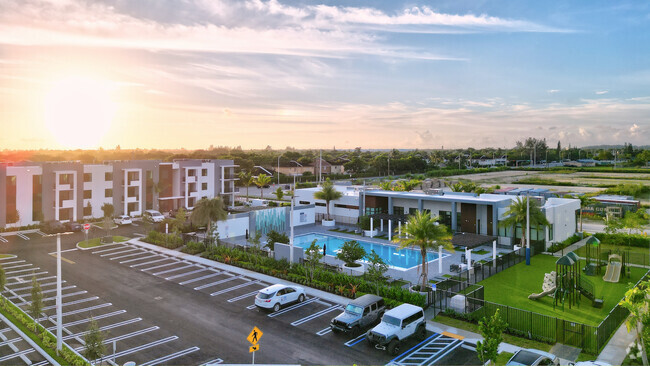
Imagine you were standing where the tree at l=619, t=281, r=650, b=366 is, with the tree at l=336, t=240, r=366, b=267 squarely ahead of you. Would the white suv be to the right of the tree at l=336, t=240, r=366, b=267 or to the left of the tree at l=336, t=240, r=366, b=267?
left

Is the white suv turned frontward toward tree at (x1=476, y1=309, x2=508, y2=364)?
no

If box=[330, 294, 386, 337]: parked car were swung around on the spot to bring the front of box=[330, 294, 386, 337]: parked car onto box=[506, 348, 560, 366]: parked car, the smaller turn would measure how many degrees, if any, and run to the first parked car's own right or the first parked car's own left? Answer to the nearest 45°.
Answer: approximately 90° to the first parked car's own left

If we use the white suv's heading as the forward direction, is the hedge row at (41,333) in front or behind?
in front

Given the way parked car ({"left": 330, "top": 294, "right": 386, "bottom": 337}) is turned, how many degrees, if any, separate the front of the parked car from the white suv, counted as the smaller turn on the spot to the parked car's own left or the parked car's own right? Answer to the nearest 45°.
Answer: approximately 90° to the parked car's own left

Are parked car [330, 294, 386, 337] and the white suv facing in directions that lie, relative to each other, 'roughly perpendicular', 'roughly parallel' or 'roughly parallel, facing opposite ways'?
roughly parallel

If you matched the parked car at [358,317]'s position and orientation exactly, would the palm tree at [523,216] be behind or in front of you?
behind

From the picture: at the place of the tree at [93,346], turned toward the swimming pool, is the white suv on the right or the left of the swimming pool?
right

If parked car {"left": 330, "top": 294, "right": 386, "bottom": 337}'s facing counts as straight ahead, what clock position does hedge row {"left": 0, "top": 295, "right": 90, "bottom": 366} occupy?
The hedge row is roughly at 1 o'clock from the parked car.

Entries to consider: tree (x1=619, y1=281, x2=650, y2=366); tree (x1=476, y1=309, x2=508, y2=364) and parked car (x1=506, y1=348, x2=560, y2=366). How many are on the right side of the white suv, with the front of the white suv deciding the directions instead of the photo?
0

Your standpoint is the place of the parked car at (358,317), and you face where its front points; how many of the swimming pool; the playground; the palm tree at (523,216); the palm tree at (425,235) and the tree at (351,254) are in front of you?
0

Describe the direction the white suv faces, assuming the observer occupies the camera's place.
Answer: facing the viewer and to the left of the viewer

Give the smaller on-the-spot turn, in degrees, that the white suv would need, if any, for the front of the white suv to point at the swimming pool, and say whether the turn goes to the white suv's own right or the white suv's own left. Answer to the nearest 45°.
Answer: approximately 135° to the white suv's own right
